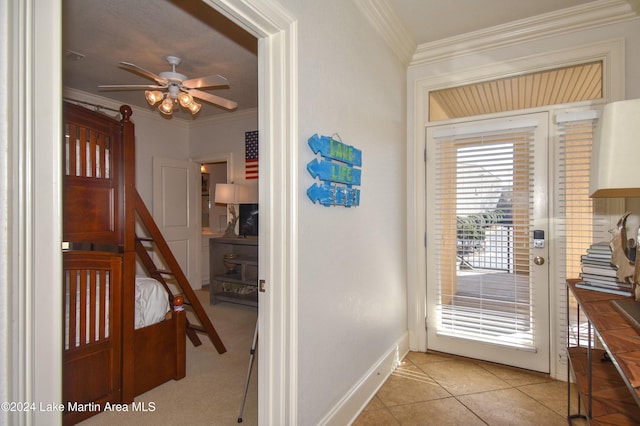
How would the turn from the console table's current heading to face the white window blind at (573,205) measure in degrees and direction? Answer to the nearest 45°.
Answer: approximately 90° to its right

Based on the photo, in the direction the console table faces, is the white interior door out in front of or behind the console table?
in front

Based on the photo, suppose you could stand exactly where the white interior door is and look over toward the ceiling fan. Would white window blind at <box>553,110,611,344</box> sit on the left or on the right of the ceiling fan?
left

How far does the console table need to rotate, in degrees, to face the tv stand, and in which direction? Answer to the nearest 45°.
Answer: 0° — it already faces it

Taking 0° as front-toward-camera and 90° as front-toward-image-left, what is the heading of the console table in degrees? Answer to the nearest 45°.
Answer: approximately 90°

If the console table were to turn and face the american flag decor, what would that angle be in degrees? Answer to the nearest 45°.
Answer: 0° — it already faces it

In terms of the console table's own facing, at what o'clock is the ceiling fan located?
The ceiling fan is roughly at 12 o'clock from the console table.

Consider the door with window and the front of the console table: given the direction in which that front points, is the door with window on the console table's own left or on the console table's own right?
on the console table's own right

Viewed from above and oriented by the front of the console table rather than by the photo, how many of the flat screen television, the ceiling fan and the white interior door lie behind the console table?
0

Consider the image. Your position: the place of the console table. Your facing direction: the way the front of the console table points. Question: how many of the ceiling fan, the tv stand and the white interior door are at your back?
0

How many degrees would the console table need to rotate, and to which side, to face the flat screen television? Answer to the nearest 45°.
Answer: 0° — it already faces it

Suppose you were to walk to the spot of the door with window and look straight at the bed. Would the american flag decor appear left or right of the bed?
right

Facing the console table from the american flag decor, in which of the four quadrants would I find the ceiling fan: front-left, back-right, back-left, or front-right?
front-right

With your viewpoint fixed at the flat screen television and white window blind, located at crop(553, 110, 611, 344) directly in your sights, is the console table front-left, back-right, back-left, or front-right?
front-right
